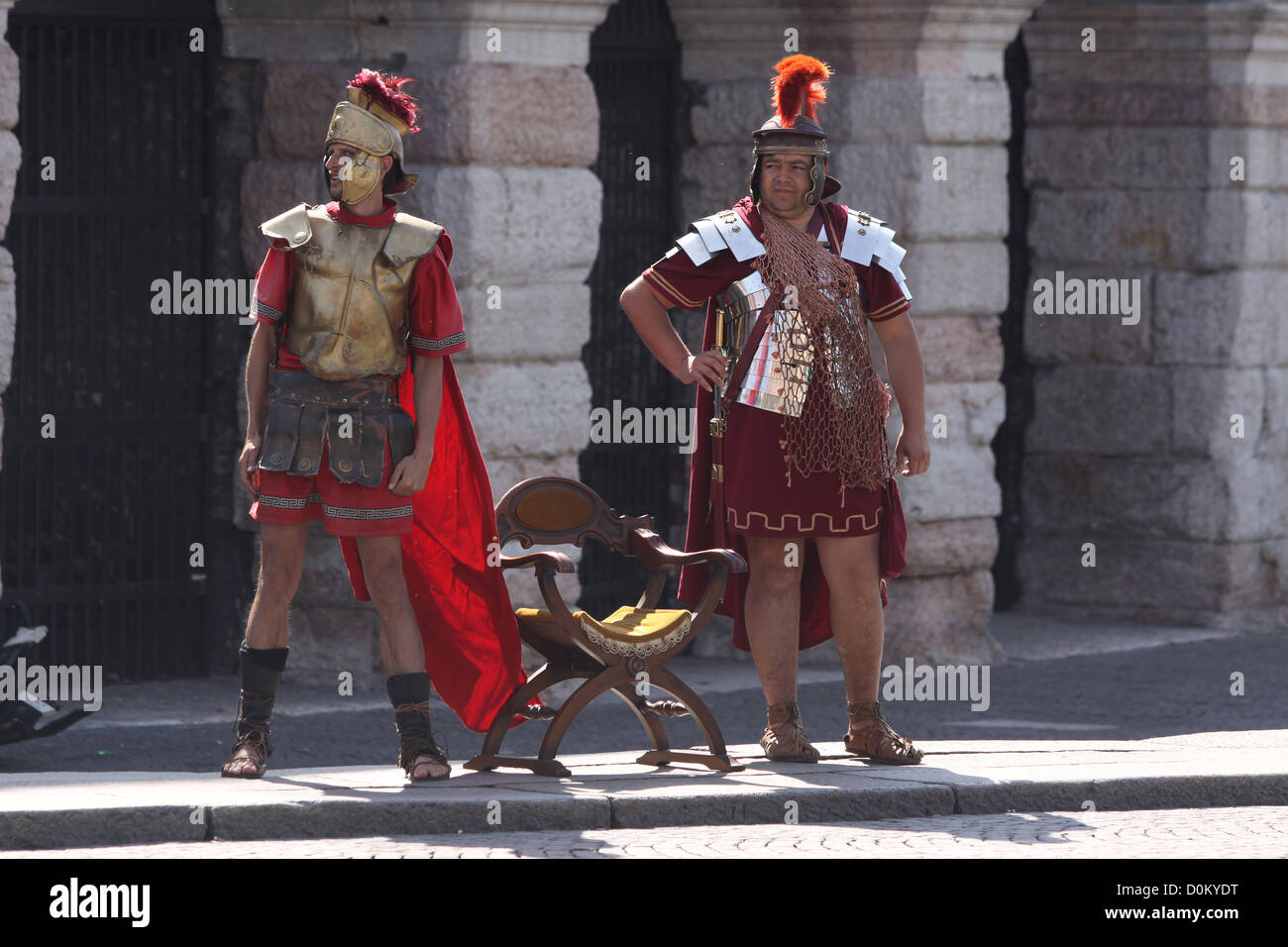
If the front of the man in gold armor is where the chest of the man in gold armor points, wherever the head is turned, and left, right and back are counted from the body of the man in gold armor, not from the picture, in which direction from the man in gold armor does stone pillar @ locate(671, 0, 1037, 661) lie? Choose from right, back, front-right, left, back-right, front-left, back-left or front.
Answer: back-left

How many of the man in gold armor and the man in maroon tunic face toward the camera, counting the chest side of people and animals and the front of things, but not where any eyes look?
2

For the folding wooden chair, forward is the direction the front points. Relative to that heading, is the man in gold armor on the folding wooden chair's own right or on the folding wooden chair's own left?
on the folding wooden chair's own right

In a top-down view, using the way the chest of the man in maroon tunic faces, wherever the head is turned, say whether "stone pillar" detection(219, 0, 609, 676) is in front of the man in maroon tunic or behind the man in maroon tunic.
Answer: behind

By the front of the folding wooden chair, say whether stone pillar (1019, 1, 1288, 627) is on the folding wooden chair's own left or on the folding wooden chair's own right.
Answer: on the folding wooden chair's own left

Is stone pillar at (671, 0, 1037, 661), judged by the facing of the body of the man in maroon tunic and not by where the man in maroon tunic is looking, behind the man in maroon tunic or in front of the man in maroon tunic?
behind

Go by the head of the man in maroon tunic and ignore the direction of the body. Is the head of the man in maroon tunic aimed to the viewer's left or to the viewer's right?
to the viewer's left

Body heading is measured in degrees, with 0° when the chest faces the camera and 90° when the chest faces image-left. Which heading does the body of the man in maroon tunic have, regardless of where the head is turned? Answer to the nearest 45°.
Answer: approximately 0°
